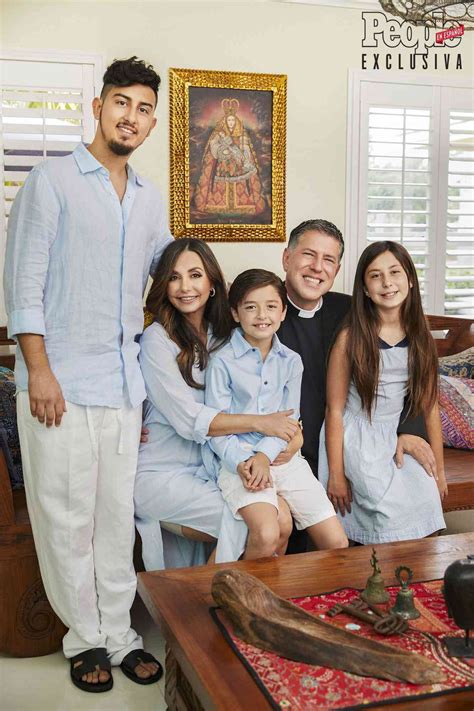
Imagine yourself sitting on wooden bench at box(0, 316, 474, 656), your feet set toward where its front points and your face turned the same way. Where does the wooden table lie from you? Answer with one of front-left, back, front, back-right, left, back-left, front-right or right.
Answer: front-left

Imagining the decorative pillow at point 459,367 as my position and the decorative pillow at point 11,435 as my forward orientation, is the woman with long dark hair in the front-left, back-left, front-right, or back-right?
front-left

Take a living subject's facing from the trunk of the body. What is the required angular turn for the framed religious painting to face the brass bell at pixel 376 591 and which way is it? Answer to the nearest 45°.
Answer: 0° — it already faces it

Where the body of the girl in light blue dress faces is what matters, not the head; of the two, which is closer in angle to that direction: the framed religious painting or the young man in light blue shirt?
the young man in light blue shirt

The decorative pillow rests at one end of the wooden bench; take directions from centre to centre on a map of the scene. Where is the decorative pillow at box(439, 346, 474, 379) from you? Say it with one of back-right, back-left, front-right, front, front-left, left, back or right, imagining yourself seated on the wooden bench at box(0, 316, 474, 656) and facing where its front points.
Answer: back-left

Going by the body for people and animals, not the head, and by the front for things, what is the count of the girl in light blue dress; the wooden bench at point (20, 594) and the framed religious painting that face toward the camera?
3

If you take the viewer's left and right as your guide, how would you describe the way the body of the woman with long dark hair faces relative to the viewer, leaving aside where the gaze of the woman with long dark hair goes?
facing the viewer and to the right of the viewer

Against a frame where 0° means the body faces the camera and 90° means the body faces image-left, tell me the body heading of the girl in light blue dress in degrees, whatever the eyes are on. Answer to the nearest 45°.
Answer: approximately 0°

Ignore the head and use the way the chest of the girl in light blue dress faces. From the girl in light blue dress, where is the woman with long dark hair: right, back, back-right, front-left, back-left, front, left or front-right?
front-right

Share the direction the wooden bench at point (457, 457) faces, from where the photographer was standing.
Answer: facing the viewer

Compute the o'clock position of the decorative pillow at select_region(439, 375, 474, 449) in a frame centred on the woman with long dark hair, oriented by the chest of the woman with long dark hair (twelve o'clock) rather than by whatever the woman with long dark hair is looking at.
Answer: The decorative pillow is roughly at 9 o'clock from the woman with long dark hair.

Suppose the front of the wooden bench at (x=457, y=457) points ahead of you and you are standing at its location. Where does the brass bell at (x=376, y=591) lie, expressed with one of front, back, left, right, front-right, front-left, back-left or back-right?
front

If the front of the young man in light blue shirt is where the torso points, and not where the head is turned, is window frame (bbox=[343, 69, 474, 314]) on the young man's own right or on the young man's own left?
on the young man's own left

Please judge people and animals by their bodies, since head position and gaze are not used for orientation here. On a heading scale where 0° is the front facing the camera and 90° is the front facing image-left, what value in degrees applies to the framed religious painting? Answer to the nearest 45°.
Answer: approximately 0°
